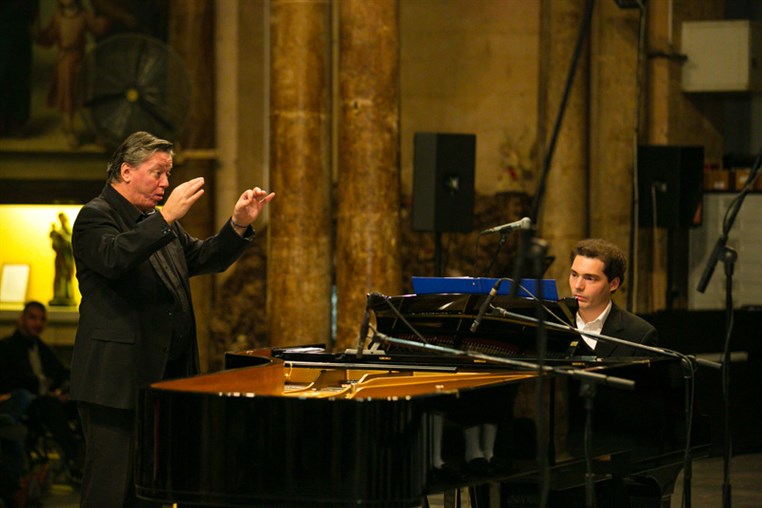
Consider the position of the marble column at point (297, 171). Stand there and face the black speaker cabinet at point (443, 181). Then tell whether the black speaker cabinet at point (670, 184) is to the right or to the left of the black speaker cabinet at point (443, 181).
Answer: left

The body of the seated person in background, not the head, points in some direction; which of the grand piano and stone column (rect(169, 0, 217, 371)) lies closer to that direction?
the grand piano

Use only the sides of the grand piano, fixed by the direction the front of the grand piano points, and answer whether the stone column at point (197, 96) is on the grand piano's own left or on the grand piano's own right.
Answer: on the grand piano's own left

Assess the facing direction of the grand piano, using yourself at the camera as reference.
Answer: facing away from the viewer and to the right of the viewer

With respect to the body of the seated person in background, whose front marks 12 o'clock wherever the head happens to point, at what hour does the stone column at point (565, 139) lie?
The stone column is roughly at 10 o'clock from the seated person in background.

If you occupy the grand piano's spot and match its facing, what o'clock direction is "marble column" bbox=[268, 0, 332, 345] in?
The marble column is roughly at 10 o'clock from the grand piano.

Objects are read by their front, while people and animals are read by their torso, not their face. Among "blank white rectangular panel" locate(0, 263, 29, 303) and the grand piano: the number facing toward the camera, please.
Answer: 1

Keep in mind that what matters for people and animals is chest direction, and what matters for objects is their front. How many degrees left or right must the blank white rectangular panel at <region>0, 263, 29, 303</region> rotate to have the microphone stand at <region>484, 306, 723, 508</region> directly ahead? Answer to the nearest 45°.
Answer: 0° — it already faces it

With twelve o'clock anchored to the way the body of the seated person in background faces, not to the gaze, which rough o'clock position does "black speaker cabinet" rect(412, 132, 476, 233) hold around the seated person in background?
The black speaker cabinet is roughly at 11 o'clock from the seated person in background.

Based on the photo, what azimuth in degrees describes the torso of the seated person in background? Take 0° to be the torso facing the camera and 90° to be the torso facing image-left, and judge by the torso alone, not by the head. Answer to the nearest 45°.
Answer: approximately 315°

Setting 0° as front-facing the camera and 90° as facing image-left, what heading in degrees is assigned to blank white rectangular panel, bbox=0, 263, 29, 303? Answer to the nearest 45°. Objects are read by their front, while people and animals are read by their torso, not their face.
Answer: approximately 0°

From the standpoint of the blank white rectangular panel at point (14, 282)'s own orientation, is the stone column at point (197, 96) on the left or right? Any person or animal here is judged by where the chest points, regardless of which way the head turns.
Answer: on its left
